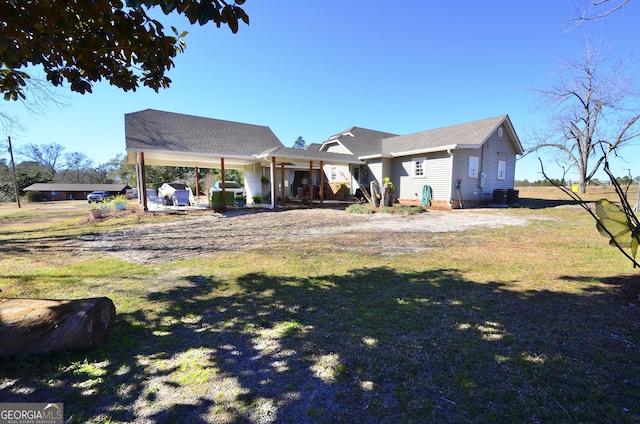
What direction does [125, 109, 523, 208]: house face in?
toward the camera

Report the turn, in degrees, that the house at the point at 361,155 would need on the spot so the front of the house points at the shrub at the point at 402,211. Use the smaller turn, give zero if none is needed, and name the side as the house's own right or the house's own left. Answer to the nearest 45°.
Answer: approximately 45° to the house's own left

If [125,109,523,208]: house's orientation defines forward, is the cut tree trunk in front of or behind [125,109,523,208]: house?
in front

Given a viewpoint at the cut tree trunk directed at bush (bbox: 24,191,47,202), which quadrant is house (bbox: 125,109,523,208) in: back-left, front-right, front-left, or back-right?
front-right

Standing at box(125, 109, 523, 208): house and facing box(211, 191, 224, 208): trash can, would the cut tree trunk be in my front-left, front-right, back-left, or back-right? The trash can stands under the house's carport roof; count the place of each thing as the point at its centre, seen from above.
front-left

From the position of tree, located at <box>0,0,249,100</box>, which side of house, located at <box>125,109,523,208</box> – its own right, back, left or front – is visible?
front

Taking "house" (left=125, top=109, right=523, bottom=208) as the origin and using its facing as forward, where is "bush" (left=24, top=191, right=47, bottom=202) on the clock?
The bush is roughly at 4 o'clock from the house.

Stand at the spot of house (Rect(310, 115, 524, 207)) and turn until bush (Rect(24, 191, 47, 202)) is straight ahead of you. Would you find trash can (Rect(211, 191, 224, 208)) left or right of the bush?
left
